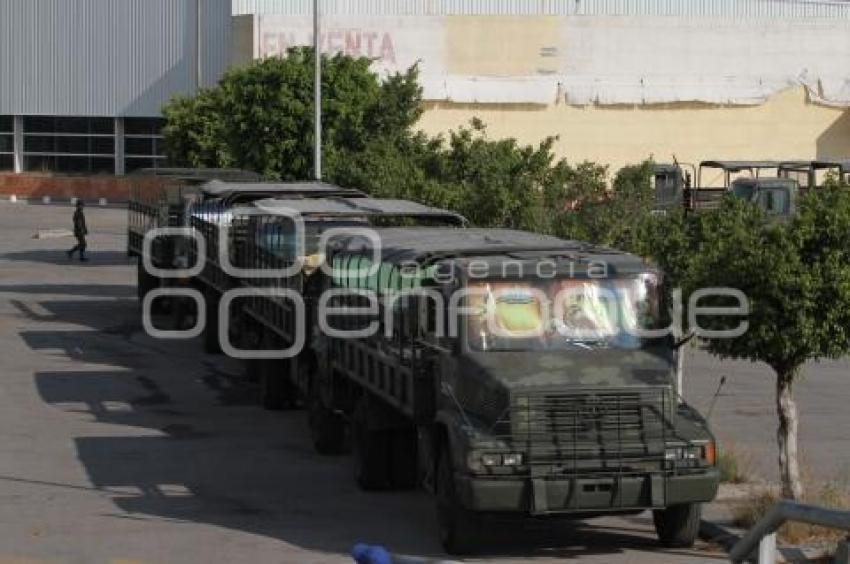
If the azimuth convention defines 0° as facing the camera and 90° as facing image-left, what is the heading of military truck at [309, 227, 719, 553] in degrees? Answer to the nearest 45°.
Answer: approximately 315°

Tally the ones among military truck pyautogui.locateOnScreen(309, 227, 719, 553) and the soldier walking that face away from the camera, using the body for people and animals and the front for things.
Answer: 0
